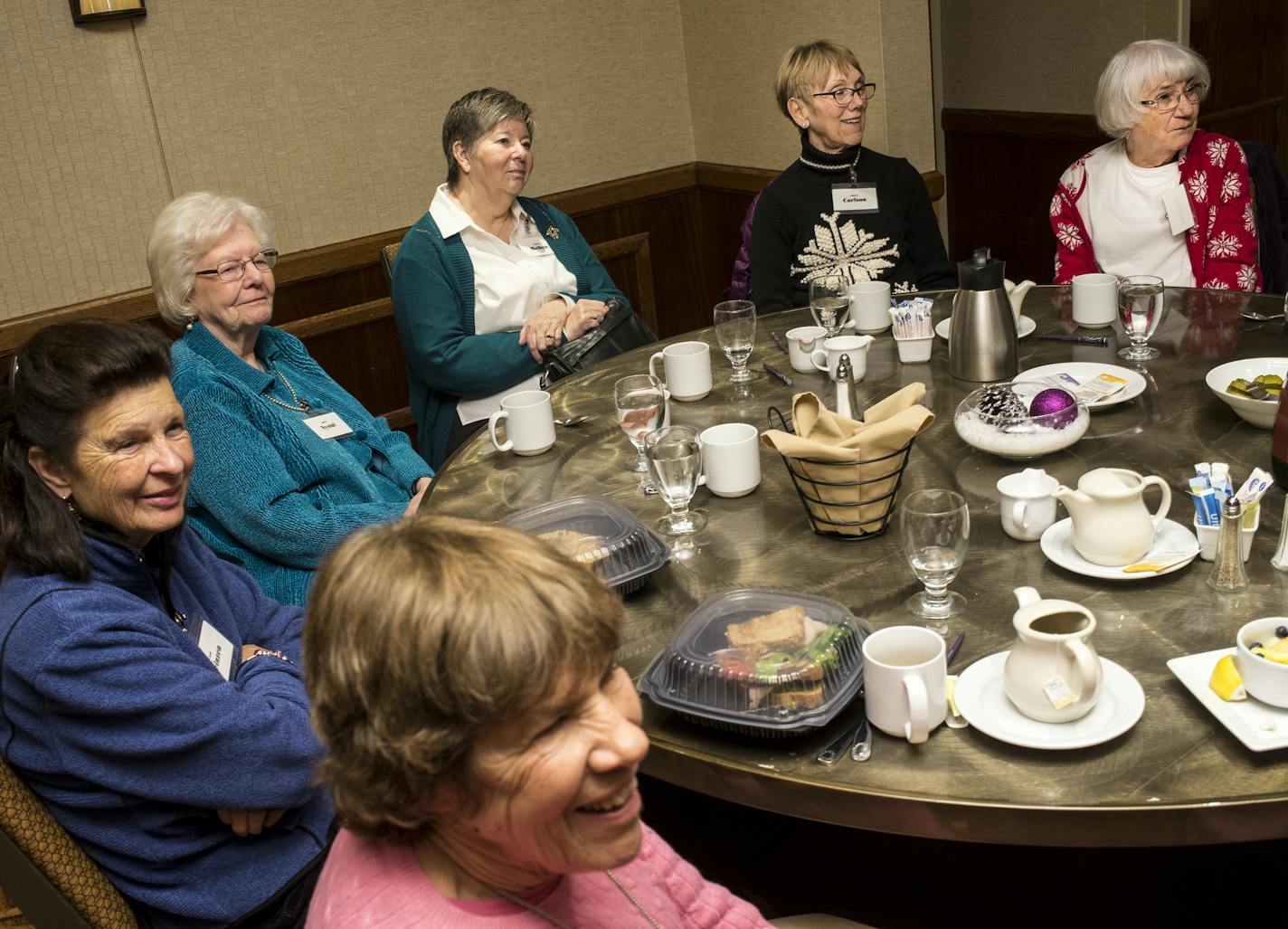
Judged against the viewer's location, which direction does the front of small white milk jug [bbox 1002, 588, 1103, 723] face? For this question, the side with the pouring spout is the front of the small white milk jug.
facing away from the viewer and to the left of the viewer

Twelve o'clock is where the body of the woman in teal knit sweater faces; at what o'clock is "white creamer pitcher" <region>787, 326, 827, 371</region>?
The white creamer pitcher is roughly at 11 o'clock from the woman in teal knit sweater.

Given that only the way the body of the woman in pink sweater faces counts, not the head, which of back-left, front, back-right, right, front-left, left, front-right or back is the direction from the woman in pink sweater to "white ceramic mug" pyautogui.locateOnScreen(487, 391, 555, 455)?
back-left

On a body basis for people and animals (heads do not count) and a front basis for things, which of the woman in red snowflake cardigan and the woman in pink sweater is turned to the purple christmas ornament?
the woman in red snowflake cardigan

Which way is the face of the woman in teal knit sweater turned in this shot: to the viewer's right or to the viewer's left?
to the viewer's right

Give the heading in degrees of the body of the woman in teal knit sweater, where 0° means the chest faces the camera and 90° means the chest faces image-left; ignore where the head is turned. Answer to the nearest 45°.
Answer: approximately 315°

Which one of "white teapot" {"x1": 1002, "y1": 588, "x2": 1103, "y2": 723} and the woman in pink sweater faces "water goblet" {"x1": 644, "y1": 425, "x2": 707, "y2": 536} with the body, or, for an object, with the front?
the white teapot

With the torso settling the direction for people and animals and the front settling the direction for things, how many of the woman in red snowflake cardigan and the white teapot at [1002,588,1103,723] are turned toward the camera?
1

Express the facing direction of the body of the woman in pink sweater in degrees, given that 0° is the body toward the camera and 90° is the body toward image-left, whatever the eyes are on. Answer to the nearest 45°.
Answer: approximately 315°

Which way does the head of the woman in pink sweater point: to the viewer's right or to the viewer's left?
to the viewer's right

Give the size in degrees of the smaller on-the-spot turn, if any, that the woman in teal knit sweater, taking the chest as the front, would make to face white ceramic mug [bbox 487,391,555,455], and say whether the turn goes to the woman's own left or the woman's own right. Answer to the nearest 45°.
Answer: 0° — they already face it

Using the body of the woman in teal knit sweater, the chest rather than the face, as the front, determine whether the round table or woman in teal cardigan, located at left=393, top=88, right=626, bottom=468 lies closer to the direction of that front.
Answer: the round table
